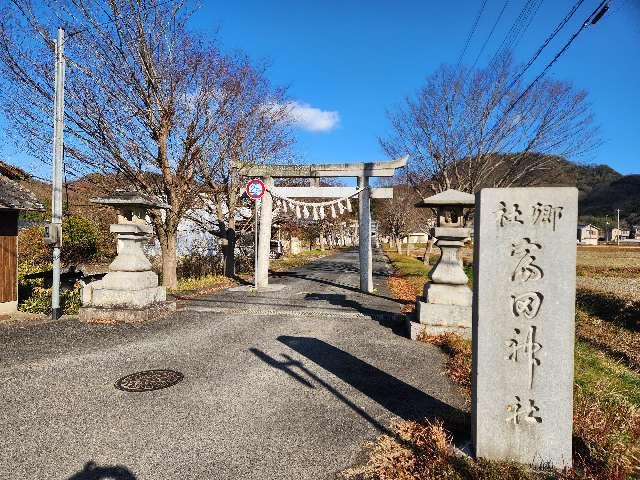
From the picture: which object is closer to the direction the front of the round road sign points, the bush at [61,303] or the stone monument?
the stone monument

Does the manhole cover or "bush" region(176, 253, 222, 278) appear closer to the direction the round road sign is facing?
the manhole cover

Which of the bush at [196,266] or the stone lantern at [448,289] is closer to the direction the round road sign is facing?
the stone lantern

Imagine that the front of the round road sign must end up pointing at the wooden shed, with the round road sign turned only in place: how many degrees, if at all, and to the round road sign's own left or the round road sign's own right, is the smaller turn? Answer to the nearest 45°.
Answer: approximately 90° to the round road sign's own right

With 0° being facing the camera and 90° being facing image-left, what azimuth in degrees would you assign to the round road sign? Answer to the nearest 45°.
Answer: approximately 0°

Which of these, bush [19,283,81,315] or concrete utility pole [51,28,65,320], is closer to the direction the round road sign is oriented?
the concrete utility pole

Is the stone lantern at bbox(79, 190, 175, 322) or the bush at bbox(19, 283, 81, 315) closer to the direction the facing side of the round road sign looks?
the stone lantern

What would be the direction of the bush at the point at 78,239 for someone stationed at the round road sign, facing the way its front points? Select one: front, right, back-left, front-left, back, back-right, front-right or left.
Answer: back-right

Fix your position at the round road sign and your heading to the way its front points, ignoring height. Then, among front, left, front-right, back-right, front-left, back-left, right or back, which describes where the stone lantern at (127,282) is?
front-right

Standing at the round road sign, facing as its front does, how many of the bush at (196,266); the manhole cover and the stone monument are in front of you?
2

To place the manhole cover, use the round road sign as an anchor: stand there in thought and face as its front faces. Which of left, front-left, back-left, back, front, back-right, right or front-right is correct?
front

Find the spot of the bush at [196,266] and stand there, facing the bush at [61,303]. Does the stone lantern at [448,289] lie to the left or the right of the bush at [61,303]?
left

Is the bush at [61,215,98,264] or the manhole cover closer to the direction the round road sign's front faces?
the manhole cover

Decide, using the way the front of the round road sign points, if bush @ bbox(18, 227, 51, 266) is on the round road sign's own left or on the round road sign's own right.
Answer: on the round road sign's own right

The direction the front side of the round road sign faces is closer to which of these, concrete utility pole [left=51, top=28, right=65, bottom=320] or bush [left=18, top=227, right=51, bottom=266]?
the concrete utility pole

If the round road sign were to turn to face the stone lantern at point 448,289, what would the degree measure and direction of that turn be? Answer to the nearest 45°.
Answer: approximately 45° to its left
